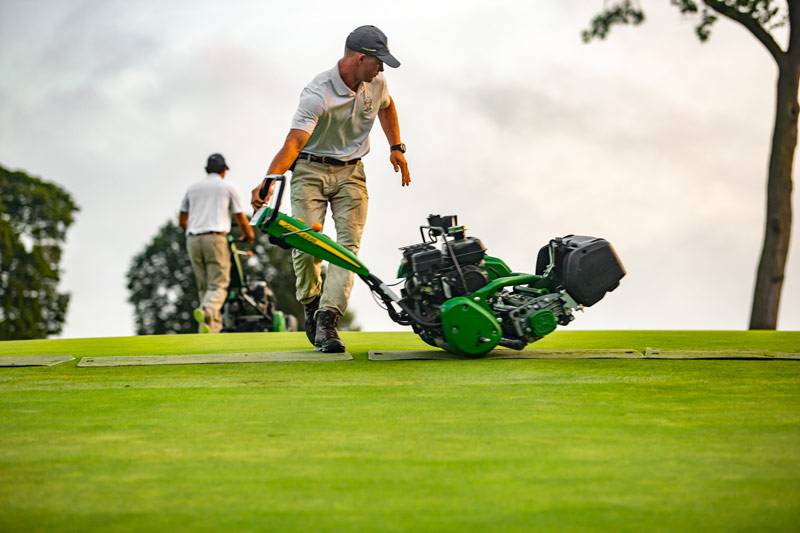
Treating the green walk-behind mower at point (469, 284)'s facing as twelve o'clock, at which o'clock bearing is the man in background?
The man in background is roughly at 8 o'clock from the green walk-behind mower.

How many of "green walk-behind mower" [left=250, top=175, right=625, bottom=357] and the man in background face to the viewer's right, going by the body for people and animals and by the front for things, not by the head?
1

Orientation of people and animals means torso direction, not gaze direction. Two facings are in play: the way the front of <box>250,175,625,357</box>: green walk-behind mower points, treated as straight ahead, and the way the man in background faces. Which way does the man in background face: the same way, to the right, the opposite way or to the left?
to the left

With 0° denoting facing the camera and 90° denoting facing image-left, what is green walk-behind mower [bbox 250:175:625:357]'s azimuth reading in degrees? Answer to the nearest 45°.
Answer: approximately 270°

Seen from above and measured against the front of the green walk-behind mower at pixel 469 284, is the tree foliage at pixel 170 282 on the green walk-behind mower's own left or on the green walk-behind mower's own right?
on the green walk-behind mower's own left

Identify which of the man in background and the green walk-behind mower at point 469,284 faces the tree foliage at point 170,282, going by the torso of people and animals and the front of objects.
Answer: the man in background

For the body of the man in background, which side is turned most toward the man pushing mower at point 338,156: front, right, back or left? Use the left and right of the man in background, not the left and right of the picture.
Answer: back

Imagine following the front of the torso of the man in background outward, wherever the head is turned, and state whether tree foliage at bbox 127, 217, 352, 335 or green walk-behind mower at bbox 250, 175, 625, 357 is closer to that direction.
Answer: the tree foliage

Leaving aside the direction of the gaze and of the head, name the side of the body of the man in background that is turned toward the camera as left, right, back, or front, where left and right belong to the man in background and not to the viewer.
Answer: back
